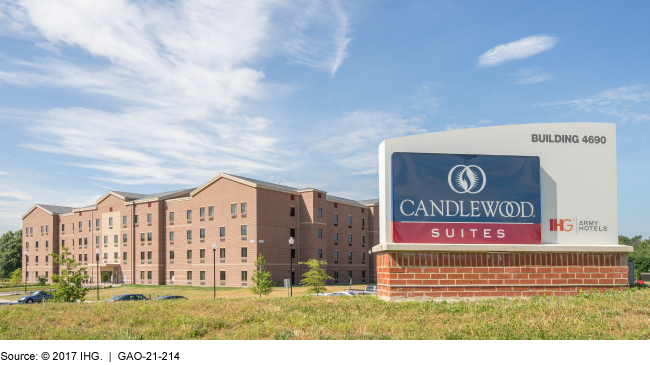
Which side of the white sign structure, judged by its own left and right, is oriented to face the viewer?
front
